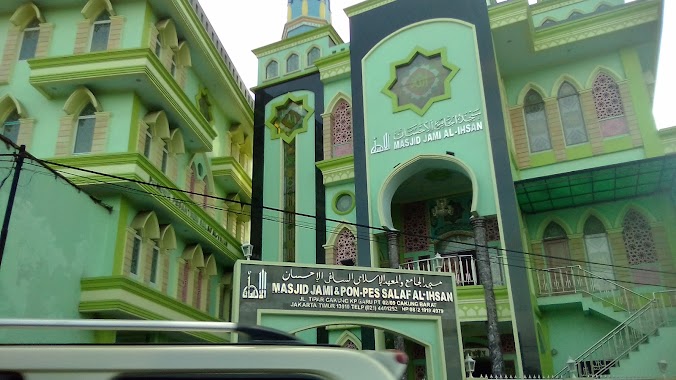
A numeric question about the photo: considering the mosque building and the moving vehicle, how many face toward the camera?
1

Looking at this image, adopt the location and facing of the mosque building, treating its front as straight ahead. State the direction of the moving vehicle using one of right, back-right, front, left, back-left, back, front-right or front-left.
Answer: front

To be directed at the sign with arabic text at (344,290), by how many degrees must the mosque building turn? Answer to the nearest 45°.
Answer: approximately 45° to its right

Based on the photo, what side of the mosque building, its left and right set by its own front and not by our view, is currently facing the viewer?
front
